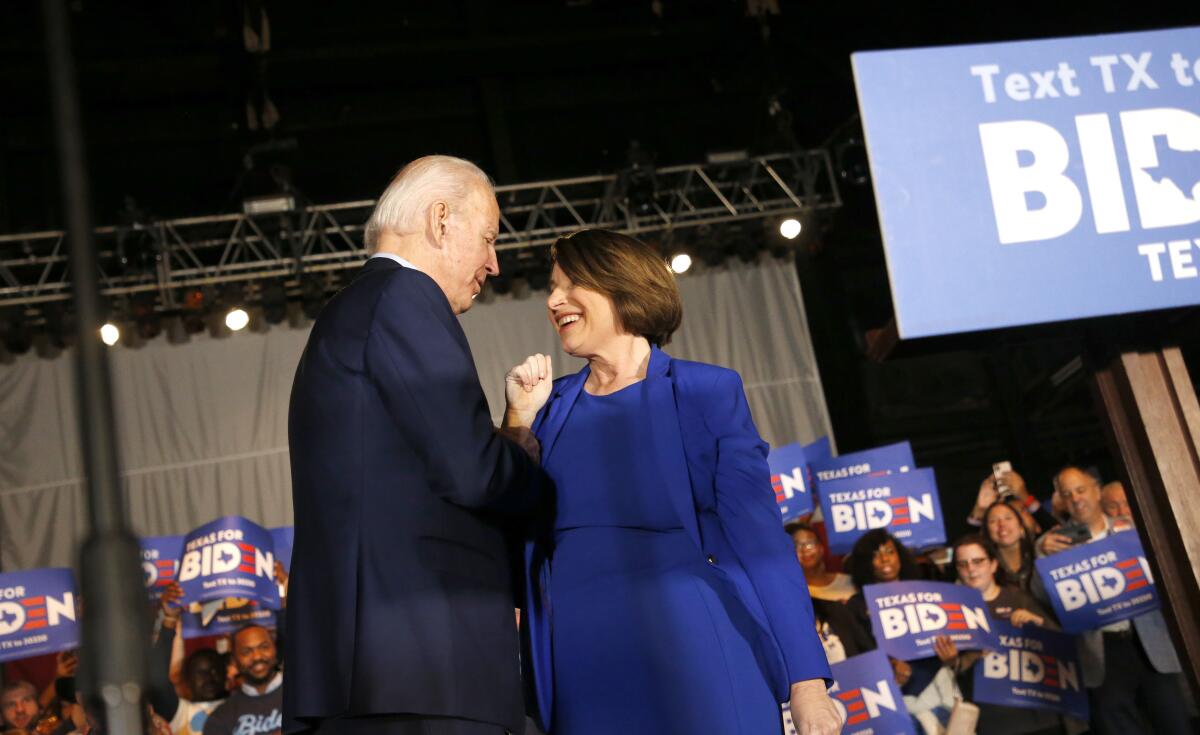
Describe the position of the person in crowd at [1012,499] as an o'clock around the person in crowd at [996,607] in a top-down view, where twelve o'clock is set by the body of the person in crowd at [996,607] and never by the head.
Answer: the person in crowd at [1012,499] is roughly at 5 o'clock from the person in crowd at [996,607].

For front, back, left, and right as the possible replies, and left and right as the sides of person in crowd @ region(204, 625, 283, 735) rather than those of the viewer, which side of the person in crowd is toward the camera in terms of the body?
front

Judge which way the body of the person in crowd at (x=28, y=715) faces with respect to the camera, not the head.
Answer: toward the camera

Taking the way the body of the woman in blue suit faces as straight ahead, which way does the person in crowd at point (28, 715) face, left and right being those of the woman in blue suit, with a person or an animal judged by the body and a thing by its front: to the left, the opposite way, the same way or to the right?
to the left

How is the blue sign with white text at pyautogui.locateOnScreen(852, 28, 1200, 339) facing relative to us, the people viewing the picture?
facing the viewer

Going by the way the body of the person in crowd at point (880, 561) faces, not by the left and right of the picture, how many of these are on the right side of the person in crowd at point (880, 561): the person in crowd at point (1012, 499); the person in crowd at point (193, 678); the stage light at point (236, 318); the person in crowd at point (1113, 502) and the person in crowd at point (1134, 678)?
2

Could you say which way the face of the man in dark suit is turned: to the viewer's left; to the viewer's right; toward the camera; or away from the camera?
to the viewer's right
